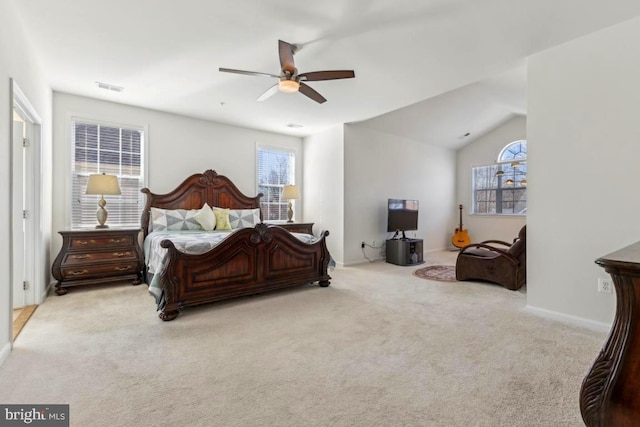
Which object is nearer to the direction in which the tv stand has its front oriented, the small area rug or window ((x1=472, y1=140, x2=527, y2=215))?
the small area rug

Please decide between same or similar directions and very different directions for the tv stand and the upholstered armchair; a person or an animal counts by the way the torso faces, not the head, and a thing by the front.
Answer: very different directions

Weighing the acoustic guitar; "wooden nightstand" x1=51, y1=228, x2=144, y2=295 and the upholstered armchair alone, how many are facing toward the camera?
2

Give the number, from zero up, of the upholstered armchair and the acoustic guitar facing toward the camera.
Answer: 1

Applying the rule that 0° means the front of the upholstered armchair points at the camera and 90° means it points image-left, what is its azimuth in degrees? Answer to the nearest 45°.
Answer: approximately 135°

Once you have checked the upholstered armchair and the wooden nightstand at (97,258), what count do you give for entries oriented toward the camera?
1

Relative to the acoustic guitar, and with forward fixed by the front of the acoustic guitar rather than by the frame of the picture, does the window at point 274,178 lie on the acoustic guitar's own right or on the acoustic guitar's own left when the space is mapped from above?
on the acoustic guitar's own right

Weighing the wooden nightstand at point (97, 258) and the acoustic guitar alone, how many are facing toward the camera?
2

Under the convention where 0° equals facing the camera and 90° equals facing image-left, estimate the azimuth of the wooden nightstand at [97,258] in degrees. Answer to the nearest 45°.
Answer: approximately 0°

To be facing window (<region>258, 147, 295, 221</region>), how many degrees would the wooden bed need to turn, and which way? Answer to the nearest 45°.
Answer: approximately 135° to its left

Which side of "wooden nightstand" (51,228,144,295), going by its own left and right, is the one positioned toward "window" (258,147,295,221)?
left

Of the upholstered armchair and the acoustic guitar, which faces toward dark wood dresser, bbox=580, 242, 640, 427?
the acoustic guitar

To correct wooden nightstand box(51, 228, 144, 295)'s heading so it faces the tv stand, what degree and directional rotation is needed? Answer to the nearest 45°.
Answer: approximately 90° to its left

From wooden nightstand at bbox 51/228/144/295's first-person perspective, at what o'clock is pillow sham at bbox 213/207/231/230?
The pillow sham is roughly at 9 o'clock from the wooden nightstand.

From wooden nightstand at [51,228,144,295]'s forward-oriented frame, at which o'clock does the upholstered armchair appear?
The upholstered armchair is roughly at 10 o'clock from the wooden nightstand.
